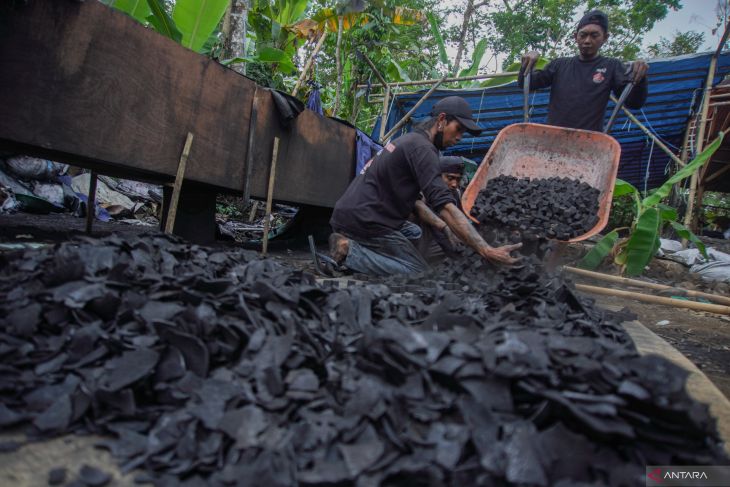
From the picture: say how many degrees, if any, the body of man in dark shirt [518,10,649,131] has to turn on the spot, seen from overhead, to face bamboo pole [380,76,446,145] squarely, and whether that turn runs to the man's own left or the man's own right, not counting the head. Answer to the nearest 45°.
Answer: approximately 135° to the man's own right

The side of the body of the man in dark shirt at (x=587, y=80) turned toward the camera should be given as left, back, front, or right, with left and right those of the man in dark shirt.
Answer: front

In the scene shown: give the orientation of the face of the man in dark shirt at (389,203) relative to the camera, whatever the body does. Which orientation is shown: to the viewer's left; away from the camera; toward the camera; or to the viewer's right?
to the viewer's right

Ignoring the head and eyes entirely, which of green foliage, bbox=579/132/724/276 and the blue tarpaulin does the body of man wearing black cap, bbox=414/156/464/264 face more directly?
the green foliage

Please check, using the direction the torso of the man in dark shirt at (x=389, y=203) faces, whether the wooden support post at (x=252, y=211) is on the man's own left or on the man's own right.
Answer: on the man's own left

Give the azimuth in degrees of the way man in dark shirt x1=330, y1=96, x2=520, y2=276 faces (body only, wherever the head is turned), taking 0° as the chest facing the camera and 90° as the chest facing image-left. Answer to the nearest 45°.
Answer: approximately 270°

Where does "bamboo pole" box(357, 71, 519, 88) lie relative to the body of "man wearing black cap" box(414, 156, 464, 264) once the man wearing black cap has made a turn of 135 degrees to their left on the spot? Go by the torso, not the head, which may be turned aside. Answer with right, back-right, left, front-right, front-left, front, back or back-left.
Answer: front

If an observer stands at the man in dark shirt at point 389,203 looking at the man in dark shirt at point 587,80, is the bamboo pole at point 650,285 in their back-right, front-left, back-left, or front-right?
front-right

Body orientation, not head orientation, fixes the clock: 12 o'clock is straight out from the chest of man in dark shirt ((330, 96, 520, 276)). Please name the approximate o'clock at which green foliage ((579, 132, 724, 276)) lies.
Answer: The green foliage is roughly at 11 o'clock from the man in dark shirt.

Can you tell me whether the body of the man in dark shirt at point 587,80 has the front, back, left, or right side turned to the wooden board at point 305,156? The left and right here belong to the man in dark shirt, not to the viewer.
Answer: right

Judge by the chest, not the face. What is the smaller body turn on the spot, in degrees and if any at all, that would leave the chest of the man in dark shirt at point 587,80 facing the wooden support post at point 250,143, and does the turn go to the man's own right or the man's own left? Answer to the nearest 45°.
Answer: approximately 45° to the man's own right

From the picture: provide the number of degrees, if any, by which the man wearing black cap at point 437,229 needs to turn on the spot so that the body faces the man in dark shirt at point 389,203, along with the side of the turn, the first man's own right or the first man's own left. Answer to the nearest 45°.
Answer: approximately 90° to the first man's own right

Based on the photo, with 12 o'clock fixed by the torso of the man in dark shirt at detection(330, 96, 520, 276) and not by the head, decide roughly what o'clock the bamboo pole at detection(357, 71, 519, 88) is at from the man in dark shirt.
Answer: The bamboo pole is roughly at 9 o'clock from the man in dark shirt.

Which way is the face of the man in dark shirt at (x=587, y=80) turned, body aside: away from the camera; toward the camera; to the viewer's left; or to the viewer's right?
toward the camera

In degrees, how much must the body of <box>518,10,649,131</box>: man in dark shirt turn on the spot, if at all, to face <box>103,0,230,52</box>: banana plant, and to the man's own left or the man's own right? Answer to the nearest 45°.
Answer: approximately 90° to the man's own right

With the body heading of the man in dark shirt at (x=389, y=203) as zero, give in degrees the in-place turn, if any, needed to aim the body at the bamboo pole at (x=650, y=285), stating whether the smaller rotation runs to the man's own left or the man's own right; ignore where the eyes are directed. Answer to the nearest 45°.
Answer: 0° — they already face it

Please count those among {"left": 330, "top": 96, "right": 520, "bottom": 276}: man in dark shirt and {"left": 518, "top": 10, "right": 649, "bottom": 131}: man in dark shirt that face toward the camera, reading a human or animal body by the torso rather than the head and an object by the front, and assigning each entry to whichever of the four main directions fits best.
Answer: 1

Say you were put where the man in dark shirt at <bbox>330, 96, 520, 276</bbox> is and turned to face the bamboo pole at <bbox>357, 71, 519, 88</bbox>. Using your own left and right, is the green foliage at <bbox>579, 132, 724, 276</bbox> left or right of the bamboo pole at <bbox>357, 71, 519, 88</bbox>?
right

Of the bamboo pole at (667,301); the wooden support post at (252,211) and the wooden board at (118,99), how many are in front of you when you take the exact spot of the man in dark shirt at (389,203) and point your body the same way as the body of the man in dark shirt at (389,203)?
1

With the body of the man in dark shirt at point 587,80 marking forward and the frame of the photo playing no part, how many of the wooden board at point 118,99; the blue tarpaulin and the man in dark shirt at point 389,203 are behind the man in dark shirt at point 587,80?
1
